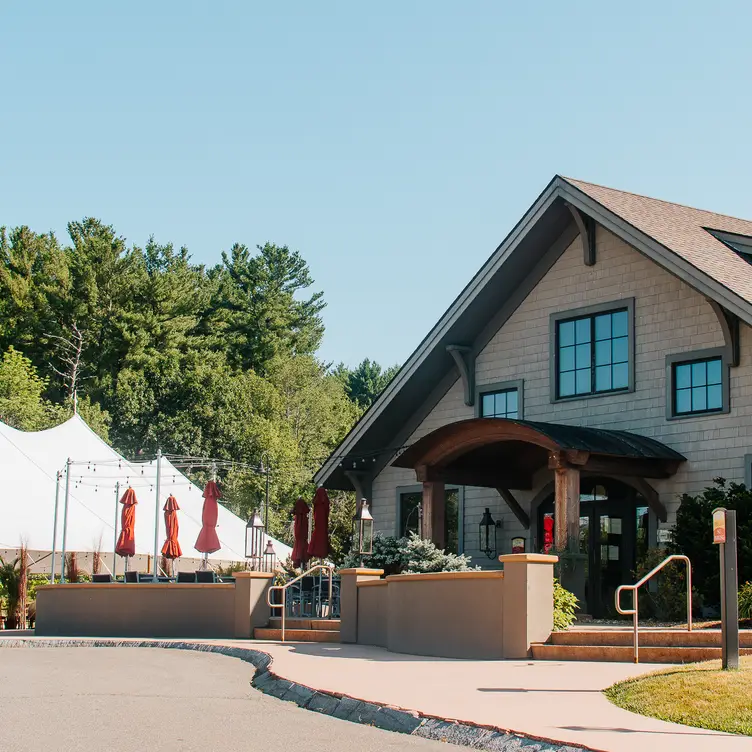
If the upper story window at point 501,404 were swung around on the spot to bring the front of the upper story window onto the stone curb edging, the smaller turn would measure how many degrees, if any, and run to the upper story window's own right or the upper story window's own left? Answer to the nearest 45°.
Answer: approximately 45° to the upper story window's own left

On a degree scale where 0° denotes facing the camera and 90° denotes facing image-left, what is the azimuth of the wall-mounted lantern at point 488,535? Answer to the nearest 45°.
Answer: approximately 45°

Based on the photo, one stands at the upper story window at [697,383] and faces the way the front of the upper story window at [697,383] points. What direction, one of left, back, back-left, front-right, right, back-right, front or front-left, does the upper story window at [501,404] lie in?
right

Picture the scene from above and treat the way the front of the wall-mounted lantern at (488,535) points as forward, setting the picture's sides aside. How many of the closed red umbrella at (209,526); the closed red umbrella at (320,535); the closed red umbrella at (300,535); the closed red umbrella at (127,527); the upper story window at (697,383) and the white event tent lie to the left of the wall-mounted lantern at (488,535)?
1

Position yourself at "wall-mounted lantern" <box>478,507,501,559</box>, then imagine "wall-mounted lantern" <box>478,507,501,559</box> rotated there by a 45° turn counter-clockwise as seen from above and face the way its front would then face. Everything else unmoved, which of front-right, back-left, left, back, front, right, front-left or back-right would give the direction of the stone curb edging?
front

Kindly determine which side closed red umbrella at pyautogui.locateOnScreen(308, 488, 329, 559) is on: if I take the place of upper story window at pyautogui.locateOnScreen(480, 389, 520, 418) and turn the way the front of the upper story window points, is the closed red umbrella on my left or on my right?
on my right

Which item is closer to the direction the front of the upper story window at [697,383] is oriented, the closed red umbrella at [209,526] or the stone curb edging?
the stone curb edging

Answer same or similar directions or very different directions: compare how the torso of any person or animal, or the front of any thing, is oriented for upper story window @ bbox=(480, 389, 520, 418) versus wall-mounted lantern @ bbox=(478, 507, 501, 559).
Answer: same or similar directions

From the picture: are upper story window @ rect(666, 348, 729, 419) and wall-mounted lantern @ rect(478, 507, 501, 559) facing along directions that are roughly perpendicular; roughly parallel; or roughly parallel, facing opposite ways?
roughly parallel

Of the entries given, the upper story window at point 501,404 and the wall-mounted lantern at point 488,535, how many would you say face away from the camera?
0

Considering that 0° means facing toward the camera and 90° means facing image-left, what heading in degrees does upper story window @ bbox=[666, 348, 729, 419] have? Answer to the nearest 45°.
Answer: approximately 45°

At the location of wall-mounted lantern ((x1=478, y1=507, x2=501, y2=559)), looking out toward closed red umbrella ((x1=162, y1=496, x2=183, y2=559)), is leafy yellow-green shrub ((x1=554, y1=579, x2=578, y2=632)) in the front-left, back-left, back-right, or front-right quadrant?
back-left

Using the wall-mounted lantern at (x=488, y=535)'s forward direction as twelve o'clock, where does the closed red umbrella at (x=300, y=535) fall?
The closed red umbrella is roughly at 2 o'clock from the wall-mounted lantern.

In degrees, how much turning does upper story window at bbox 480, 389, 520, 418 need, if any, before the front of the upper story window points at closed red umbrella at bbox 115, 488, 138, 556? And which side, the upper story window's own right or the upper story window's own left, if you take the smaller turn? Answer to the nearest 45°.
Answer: approximately 45° to the upper story window's own right

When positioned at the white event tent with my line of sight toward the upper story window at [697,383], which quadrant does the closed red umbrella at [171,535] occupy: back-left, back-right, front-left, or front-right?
front-right

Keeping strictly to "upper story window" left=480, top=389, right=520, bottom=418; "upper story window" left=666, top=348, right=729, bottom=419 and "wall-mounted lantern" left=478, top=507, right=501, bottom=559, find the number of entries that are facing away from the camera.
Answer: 0

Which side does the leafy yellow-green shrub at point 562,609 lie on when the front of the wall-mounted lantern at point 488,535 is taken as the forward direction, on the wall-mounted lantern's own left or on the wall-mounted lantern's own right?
on the wall-mounted lantern's own left

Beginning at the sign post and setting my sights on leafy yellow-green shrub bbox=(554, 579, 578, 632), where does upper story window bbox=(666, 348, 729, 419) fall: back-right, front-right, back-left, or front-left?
front-right
